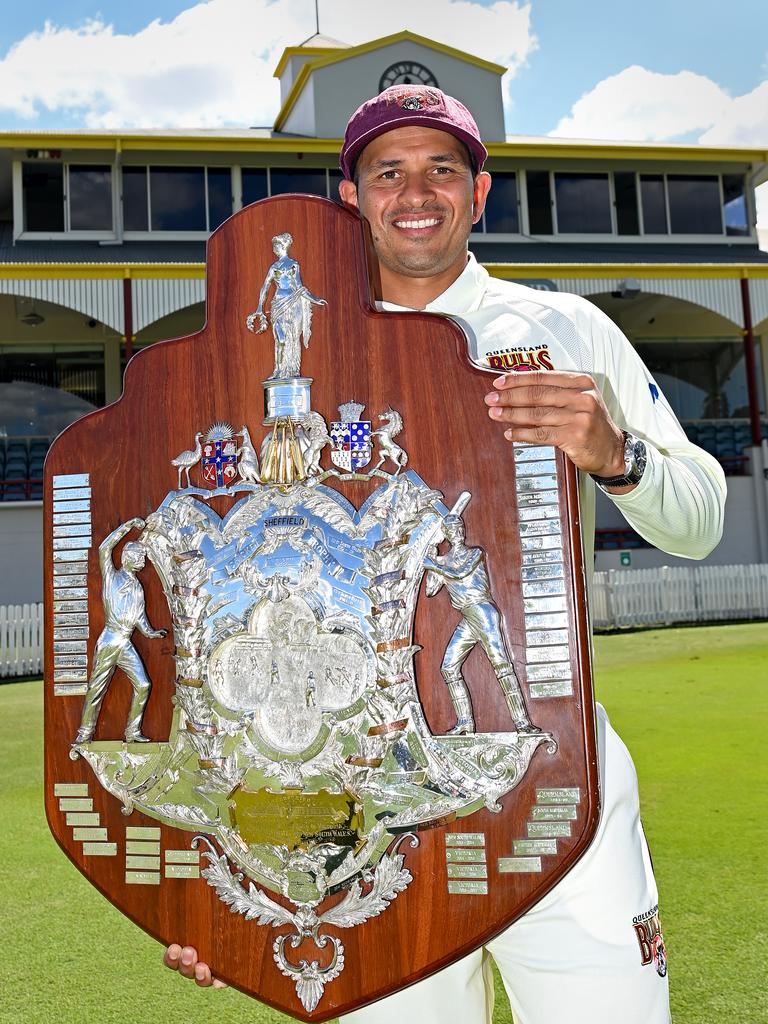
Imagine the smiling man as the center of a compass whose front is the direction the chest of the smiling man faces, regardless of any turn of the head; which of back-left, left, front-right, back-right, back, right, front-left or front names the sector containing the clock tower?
back

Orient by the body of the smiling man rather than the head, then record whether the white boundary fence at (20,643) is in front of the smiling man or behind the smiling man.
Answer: behind

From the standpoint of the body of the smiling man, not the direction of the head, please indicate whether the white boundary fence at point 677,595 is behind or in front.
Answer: behind

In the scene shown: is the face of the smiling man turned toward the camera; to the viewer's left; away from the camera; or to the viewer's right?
toward the camera

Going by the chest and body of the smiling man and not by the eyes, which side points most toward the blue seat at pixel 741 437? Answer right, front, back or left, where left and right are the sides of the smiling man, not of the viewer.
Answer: back

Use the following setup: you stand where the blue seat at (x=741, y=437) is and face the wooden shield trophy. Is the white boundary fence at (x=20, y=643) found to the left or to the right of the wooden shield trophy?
right

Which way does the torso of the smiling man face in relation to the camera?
toward the camera

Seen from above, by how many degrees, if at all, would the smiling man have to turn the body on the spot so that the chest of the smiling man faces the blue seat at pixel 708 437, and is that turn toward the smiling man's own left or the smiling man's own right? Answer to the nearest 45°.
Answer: approximately 180°
